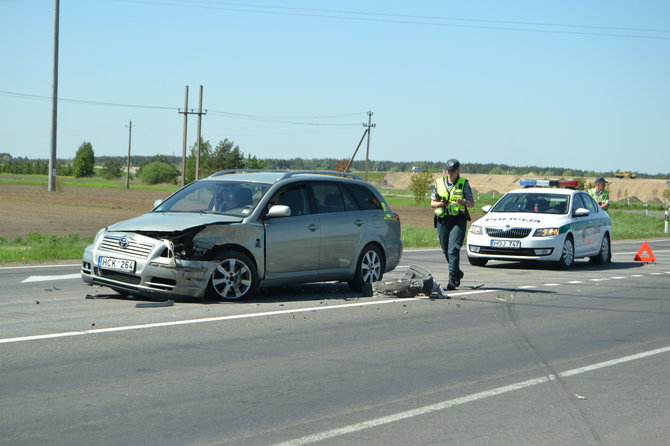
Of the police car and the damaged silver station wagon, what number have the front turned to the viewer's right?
0

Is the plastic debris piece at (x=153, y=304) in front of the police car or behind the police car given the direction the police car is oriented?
in front

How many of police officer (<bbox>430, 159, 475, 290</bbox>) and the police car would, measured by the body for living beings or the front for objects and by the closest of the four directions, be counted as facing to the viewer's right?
0

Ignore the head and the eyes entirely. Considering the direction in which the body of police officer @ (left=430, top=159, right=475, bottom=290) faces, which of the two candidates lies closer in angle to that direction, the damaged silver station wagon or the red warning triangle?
the damaged silver station wagon

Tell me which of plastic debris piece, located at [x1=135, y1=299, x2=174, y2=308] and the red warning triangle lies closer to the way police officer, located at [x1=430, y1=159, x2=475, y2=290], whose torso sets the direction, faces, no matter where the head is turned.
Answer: the plastic debris piece

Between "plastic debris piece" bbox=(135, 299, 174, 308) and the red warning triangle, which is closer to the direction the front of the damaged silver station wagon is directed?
the plastic debris piece

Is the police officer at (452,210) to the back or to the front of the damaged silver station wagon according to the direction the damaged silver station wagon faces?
to the back

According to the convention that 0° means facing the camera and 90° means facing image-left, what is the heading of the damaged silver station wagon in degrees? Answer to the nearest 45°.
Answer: approximately 45°

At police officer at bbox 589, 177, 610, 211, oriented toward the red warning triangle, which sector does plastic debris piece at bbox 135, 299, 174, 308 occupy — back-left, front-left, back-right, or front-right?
front-right

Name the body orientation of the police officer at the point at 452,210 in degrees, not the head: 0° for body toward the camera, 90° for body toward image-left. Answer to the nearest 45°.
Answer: approximately 0°

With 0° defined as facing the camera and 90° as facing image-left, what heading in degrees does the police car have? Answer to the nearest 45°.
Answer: approximately 45°

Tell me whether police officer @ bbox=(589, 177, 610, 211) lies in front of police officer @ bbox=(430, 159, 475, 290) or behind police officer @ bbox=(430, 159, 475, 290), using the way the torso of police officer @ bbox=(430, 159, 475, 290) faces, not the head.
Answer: behind

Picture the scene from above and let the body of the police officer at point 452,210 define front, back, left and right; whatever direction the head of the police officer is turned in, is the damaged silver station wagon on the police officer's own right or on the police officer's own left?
on the police officer's own right
